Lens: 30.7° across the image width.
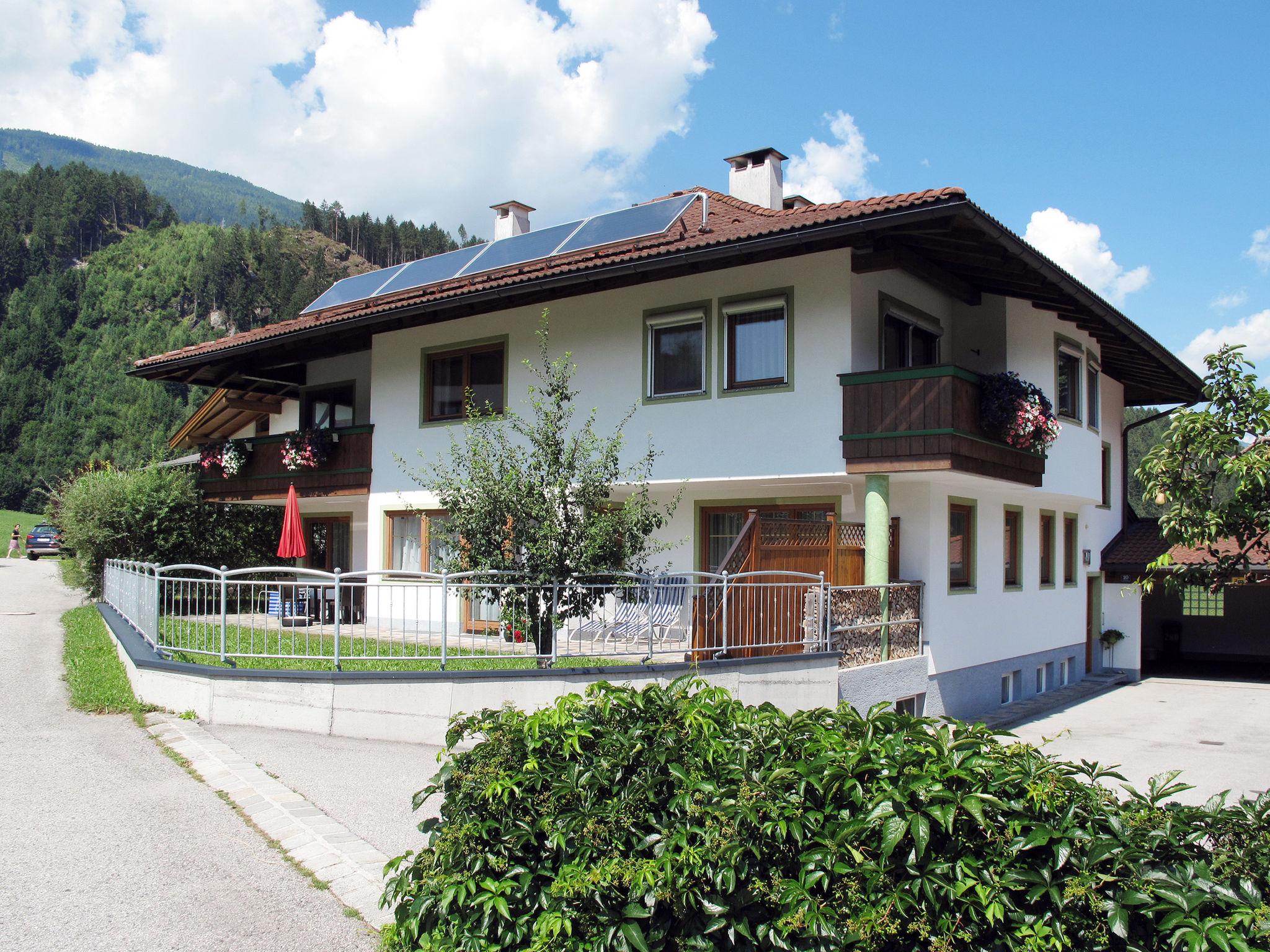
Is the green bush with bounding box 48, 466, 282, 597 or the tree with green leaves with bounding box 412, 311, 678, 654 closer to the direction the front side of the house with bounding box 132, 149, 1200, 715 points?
the tree with green leaves

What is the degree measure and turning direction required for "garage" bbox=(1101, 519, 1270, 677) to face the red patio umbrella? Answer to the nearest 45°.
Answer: approximately 45° to its right

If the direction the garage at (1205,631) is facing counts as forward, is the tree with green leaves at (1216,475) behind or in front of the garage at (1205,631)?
in front

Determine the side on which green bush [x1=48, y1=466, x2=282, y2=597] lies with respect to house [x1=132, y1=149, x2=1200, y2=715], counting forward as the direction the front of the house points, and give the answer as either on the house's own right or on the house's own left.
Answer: on the house's own right

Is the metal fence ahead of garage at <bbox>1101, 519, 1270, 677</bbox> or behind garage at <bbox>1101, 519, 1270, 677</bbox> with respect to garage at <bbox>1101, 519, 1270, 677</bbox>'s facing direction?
ahead

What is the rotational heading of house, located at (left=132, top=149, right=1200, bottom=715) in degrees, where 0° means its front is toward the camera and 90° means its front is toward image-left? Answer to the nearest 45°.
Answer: approximately 45°

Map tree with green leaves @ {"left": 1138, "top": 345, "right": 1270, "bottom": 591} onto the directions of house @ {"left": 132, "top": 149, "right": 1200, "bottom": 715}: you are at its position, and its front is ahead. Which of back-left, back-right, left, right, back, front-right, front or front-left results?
front-left

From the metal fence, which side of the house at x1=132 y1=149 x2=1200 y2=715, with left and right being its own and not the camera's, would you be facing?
front

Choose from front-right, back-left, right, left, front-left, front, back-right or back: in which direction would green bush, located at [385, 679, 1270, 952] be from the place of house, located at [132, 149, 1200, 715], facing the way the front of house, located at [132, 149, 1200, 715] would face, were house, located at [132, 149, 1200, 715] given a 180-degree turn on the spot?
back-right

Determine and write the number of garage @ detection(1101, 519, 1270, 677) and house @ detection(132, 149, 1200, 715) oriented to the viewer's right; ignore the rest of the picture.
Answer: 0

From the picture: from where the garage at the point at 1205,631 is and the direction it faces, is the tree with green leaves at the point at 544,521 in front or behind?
in front

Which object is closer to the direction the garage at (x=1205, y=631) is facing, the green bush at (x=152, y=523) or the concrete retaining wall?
the concrete retaining wall

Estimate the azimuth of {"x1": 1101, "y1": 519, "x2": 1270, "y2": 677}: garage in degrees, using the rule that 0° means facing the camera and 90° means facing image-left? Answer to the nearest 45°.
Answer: approximately 0°
